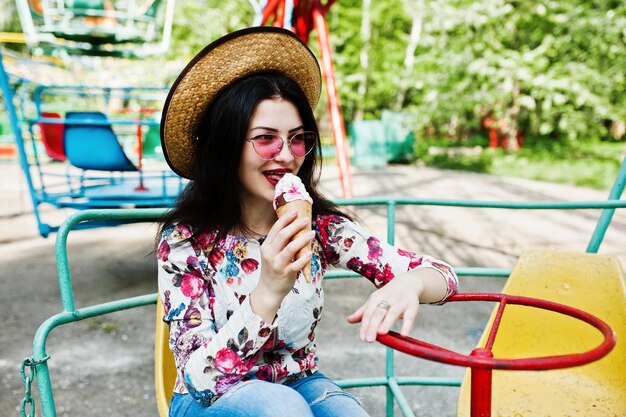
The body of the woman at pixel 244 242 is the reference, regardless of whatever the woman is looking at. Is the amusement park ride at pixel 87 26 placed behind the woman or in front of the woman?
behind

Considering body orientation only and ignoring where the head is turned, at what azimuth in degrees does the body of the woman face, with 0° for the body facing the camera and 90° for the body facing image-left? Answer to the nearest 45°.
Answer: approximately 315°
